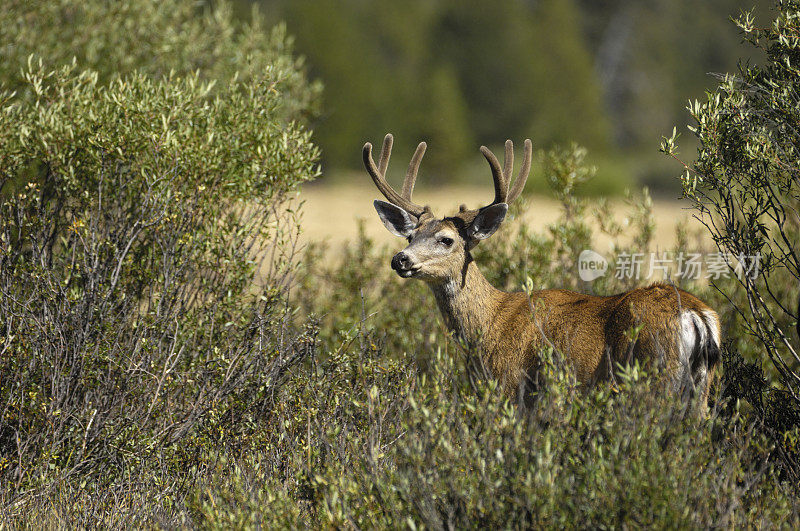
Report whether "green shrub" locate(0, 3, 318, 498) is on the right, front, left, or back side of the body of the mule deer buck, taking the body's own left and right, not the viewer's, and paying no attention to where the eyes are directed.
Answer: front

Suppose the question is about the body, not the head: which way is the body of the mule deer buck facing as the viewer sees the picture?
to the viewer's left

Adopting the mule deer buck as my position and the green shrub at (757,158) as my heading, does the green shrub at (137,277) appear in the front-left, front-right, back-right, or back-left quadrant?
back-right

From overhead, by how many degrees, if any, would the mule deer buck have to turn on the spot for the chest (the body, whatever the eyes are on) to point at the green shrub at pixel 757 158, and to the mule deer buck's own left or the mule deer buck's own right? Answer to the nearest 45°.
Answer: approximately 180°
